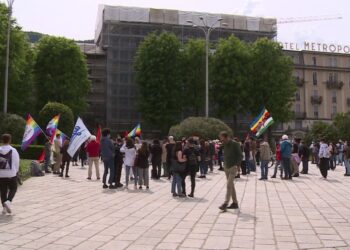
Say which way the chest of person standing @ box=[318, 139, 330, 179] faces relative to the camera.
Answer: away from the camera

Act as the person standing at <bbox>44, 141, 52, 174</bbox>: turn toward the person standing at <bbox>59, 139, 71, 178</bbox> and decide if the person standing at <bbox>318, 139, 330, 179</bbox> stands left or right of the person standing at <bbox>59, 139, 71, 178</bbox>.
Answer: left

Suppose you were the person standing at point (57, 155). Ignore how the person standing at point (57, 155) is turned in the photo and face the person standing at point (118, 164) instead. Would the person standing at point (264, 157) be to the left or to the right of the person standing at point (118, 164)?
left

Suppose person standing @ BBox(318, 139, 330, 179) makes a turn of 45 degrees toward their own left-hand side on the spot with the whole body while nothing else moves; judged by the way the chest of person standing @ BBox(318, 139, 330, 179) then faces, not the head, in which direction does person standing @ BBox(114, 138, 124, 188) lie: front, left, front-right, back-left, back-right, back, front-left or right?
left

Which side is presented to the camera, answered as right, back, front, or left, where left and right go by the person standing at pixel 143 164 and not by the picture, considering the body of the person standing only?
back
